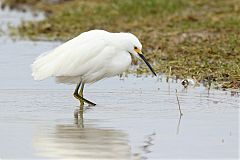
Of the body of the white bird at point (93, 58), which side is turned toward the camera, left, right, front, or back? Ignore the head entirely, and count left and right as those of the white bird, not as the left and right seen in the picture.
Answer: right
